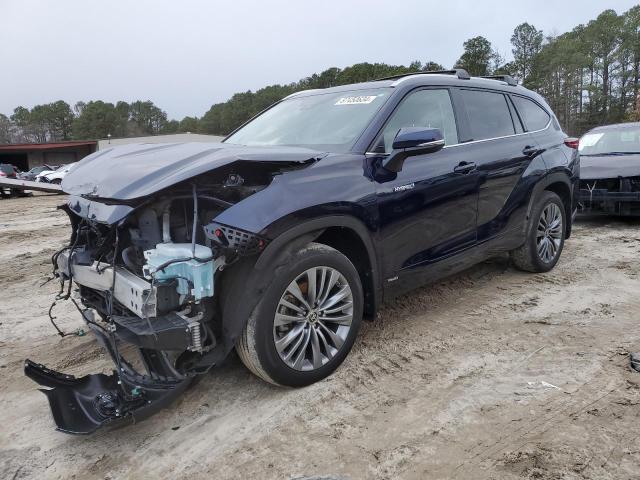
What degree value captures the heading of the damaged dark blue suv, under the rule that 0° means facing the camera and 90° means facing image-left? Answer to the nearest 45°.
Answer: approximately 45°
